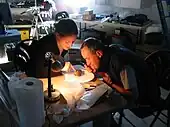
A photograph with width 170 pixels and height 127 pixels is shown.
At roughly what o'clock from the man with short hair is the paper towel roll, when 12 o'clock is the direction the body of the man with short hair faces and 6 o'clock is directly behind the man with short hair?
The paper towel roll is roughly at 10 o'clock from the man with short hair.

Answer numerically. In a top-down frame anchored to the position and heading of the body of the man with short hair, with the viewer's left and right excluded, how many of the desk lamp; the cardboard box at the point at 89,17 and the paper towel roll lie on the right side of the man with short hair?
1

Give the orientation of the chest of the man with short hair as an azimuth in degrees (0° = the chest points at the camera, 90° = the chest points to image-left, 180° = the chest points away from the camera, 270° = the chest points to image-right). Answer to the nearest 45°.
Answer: approximately 90°

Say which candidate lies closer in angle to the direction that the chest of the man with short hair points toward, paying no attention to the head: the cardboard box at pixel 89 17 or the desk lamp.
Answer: the desk lamp

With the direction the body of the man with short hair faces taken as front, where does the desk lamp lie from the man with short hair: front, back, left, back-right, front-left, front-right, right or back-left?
front-left

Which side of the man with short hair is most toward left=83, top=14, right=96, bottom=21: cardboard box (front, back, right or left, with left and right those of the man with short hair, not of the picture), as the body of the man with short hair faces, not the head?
right
